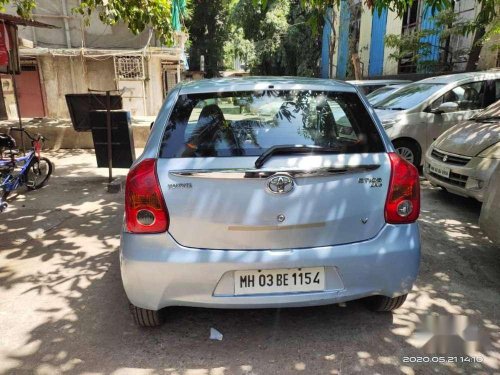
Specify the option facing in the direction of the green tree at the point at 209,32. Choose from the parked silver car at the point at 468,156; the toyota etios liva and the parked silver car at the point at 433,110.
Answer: the toyota etios liva

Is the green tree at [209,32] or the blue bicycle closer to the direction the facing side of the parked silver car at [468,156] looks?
the blue bicycle

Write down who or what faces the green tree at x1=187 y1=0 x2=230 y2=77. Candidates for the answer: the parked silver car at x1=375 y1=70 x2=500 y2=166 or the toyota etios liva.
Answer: the toyota etios liva

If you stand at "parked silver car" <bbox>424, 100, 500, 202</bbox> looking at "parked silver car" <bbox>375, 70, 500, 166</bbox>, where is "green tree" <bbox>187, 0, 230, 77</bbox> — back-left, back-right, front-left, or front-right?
front-left

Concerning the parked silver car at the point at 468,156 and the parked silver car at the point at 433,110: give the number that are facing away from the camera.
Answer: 0

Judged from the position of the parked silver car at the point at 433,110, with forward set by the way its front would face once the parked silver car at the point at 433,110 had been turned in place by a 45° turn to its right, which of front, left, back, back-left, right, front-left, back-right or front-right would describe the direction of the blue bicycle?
front-left

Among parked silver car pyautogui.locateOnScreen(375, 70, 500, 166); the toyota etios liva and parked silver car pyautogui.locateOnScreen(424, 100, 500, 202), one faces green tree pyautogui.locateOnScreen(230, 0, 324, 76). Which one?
the toyota etios liva

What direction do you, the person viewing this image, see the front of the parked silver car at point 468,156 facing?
facing the viewer and to the left of the viewer

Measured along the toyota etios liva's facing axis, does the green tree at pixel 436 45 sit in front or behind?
in front

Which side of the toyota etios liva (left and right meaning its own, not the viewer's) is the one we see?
back

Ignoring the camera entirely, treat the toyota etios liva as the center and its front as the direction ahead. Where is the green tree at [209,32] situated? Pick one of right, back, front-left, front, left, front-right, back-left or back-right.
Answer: front

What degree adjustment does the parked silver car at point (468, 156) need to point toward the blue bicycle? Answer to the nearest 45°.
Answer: approximately 45° to its right

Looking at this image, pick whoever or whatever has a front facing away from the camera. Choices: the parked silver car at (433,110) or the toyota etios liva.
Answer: the toyota etios liva

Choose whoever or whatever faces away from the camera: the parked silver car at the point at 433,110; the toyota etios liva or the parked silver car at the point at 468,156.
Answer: the toyota etios liva
